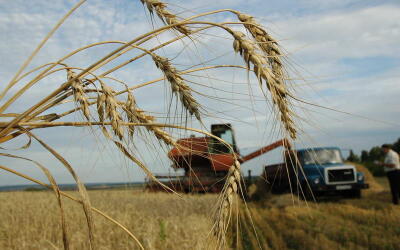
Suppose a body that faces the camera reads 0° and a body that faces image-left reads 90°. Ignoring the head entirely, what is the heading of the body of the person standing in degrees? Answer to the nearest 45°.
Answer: approximately 90°
